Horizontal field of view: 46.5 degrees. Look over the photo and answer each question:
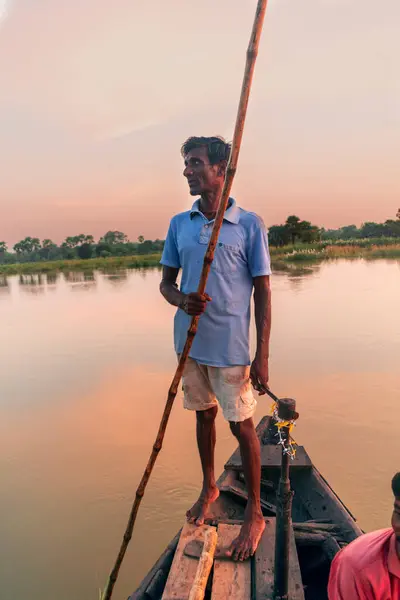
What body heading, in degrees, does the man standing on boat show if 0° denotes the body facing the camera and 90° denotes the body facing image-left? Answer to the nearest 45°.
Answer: approximately 45°

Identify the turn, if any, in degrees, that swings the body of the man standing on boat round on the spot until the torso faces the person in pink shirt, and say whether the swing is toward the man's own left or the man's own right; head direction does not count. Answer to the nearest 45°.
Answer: approximately 45° to the man's own left

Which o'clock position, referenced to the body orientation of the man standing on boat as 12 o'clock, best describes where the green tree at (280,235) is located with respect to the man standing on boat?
The green tree is roughly at 5 o'clock from the man standing on boat.

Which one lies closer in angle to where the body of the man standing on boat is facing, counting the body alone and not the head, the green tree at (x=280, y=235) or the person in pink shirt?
the person in pink shirt

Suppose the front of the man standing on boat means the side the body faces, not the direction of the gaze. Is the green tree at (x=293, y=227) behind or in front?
behind
